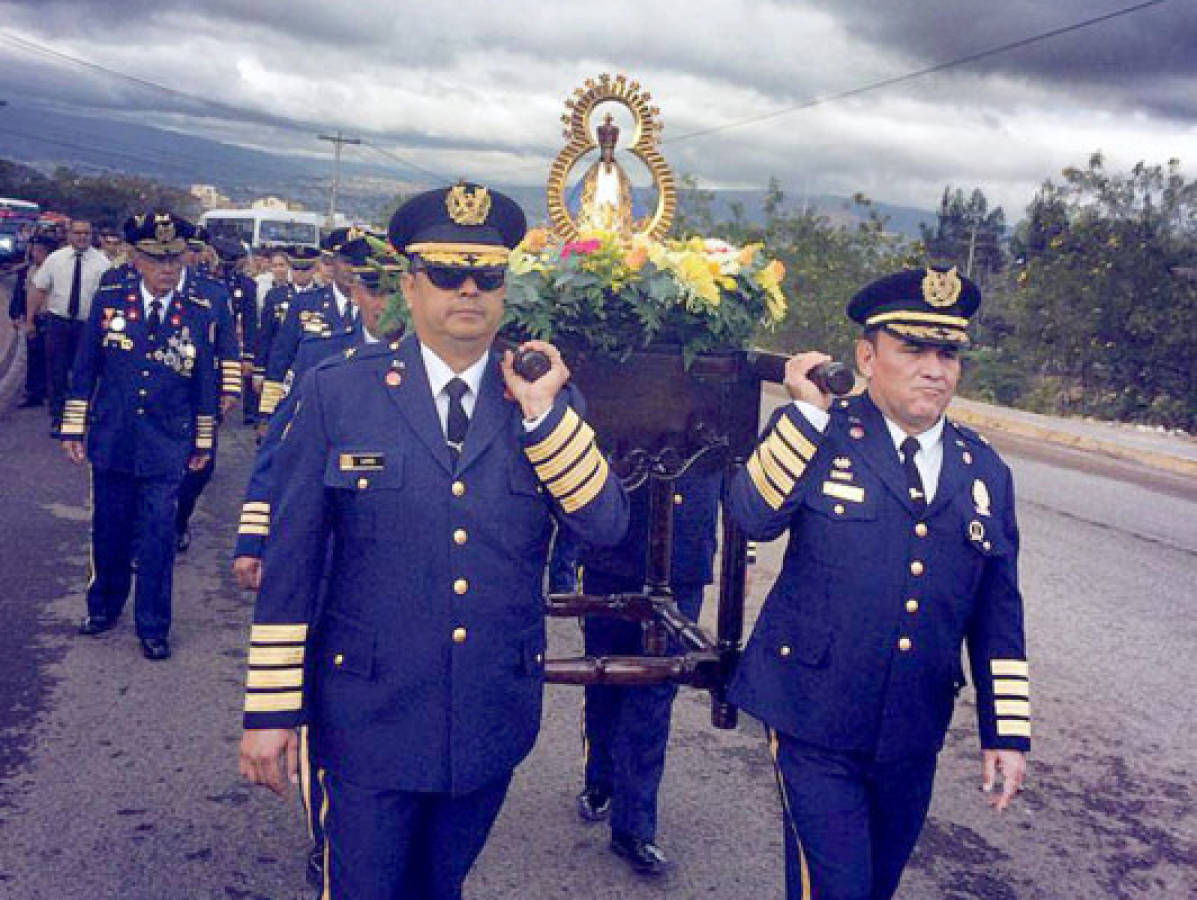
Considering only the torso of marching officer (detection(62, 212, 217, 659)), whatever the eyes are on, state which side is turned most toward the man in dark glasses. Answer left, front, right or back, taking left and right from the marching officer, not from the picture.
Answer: front

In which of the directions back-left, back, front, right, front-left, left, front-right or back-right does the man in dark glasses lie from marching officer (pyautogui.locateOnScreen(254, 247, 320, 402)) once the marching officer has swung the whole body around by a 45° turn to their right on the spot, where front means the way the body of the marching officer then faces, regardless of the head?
front-left

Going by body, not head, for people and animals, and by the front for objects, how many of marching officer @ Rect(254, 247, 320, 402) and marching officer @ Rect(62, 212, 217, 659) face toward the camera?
2

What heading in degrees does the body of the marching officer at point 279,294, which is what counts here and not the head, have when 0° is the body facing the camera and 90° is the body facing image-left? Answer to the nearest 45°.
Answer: approximately 0°

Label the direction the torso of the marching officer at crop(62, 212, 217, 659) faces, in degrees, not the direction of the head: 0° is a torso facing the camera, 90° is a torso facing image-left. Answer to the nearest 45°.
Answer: approximately 0°

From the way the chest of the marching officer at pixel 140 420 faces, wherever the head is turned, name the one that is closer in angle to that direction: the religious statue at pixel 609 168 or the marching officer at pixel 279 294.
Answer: the religious statue

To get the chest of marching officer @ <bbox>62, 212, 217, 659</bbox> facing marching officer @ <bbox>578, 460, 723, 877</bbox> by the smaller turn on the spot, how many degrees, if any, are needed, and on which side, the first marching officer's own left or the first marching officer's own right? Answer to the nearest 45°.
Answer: approximately 45° to the first marching officer's own left
